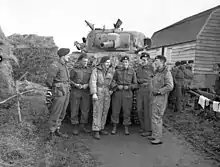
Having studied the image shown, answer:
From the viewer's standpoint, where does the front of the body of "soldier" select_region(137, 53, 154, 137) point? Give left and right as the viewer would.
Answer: facing the viewer

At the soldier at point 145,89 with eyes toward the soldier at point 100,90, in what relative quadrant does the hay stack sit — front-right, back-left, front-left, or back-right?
front-right

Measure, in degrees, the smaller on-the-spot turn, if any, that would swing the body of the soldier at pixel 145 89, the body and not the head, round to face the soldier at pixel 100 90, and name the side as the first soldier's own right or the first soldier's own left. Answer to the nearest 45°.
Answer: approximately 90° to the first soldier's own right

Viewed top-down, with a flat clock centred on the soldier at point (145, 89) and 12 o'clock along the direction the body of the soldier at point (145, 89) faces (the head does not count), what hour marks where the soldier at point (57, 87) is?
the soldier at point (57, 87) is roughly at 2 o'clock from the soldier at point (145, 89).

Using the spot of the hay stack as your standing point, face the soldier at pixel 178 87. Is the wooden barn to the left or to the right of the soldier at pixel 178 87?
left

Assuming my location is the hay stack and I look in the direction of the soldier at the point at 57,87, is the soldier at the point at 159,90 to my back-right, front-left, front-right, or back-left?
front-left

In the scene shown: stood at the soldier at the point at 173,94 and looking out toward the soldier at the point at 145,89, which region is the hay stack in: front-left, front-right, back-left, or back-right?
front-right

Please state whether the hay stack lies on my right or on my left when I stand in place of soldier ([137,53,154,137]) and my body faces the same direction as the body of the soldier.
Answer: on my right

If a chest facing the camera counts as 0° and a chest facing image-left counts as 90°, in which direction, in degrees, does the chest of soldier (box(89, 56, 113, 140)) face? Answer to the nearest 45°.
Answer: approximately 315°

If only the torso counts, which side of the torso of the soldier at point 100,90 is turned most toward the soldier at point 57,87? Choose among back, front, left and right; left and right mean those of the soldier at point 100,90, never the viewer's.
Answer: right

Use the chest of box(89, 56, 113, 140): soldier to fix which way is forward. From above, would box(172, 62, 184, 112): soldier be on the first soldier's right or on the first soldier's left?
on the first soldier's left

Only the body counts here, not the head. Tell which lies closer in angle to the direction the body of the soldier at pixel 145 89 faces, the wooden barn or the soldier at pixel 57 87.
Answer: the soldier

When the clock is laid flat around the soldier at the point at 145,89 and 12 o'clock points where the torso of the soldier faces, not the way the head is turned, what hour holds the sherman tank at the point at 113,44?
The sherman tank is roughly at 5 o'clock from the soldier.
